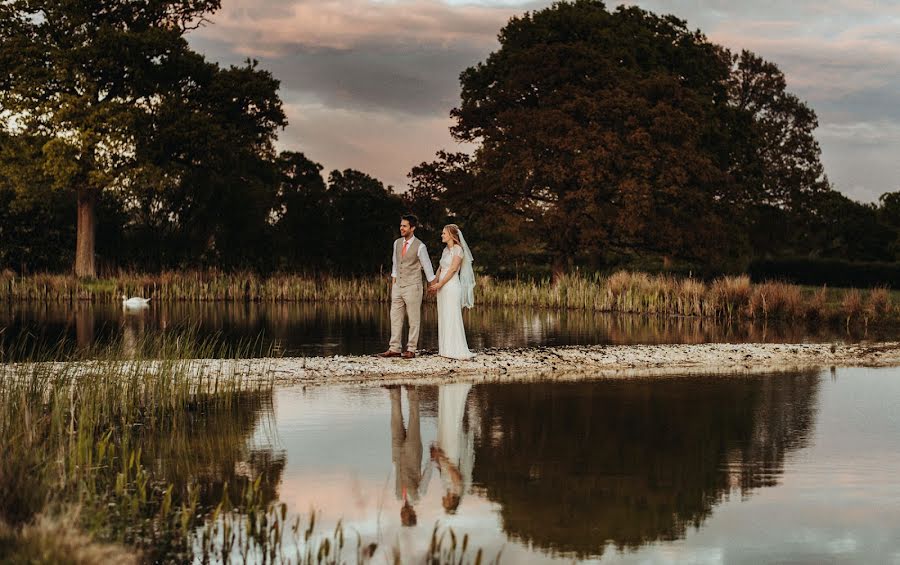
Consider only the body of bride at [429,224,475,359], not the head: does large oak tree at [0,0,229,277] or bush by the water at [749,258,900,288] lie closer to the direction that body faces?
the large oak tree

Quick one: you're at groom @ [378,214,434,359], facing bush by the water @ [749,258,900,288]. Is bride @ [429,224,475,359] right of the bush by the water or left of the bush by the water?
right

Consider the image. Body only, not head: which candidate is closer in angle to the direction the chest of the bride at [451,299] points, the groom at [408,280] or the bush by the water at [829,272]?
the groom

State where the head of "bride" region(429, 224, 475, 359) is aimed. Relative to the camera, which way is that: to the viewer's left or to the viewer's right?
to the viewer's left

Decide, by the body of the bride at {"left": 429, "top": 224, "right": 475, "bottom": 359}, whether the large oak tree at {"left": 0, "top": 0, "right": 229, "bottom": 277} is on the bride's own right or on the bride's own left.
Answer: on the bride's own right

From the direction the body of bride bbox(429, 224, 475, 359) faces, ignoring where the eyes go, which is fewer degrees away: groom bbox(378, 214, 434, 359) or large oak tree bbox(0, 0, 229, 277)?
the groom

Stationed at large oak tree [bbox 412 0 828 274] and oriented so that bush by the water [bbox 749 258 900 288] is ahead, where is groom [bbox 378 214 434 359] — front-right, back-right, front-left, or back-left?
back-right

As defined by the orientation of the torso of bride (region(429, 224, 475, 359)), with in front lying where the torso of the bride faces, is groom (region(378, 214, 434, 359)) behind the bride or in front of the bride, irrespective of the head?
in front
